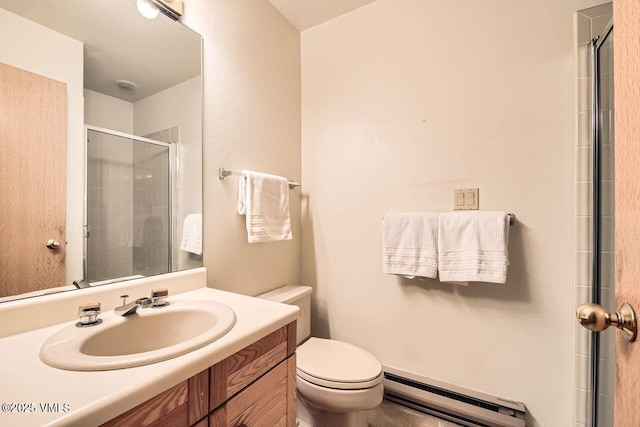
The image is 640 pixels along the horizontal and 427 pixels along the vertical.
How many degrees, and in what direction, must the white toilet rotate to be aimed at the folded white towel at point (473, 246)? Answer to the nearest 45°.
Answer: approximately 45° to its left

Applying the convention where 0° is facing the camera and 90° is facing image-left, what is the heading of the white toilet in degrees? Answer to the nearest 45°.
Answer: approximately 315°

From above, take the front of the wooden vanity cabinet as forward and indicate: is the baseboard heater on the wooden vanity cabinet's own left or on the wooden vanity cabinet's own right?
on the wooden vanity cabinet's own left

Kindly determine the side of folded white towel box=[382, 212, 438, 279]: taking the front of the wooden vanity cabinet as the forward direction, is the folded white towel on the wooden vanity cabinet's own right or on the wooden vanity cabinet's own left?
on the wooden vanity cabinet's own left

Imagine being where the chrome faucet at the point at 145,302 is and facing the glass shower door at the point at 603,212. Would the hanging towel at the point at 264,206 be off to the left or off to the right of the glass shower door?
left

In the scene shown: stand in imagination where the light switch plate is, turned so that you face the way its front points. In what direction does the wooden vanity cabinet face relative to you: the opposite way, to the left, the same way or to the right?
to the left

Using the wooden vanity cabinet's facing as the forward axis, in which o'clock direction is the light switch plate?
The light switch plate is roughly at 10 o'clock from the wooden vanity cabinet.
